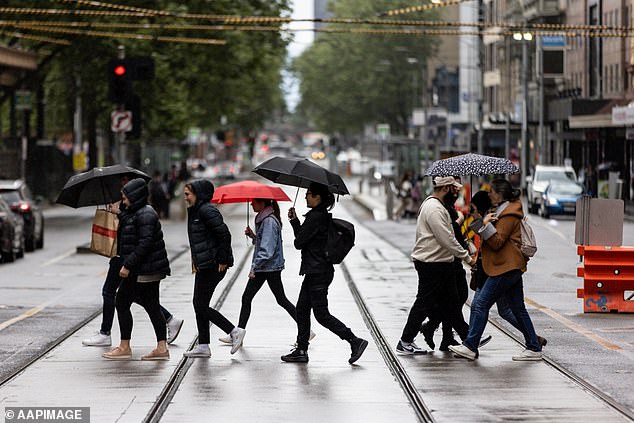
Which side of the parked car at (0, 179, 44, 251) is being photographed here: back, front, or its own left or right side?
back

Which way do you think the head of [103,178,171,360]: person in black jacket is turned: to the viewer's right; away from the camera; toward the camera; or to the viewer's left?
to the viewer's left

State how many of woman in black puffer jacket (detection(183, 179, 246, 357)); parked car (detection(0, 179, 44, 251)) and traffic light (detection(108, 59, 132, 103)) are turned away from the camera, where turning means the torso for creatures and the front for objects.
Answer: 1

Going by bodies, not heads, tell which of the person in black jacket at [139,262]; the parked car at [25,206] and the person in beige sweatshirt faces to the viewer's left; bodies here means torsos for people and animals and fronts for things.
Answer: the person in black jacket

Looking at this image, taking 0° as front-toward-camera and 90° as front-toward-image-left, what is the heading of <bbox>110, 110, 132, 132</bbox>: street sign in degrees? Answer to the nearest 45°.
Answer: approximately 0°

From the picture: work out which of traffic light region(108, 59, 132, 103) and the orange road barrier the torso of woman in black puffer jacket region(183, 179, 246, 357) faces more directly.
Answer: the traffic light

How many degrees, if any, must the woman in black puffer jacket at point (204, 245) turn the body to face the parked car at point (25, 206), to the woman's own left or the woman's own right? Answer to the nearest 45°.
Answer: approximately 90° to the woman's own right

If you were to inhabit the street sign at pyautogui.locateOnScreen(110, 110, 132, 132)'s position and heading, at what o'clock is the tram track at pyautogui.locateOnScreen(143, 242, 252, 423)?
The tram track is roughly at 12 o'clock from the street sign.

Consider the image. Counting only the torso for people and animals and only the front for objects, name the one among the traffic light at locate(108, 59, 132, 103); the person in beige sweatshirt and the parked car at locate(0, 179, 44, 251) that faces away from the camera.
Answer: the parked car

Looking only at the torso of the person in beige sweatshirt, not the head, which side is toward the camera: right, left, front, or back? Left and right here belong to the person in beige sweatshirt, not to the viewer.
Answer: right

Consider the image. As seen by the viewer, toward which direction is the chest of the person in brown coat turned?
to the viewer's left

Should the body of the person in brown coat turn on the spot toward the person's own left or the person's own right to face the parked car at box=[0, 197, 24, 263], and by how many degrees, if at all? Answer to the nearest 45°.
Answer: approximately 45° to the person's own right
